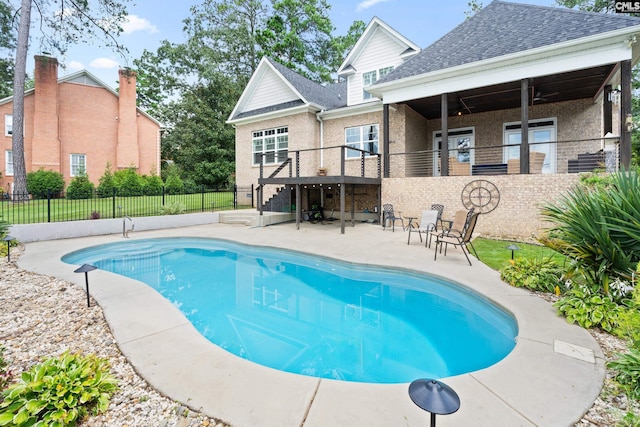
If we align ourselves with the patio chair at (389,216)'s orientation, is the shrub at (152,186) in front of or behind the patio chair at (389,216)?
behind

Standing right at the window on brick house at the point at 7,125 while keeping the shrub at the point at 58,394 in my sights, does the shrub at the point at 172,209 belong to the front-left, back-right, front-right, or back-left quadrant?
front-left

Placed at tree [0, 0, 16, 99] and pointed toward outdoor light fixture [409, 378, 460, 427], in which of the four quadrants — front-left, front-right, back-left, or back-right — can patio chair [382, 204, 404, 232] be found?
front-left

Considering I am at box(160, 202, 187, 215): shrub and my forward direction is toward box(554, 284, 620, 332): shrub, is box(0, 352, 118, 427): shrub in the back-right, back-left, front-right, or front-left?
front-right

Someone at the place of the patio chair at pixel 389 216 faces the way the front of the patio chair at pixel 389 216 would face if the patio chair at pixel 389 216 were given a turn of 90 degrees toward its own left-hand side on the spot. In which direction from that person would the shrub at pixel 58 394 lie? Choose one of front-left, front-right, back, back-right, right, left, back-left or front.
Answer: back-right

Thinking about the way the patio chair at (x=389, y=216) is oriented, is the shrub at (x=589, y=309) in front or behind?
in front

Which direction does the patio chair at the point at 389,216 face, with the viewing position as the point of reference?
facing the viewer and to the right of the viewer

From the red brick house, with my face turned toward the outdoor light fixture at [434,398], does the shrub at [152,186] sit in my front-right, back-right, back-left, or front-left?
front-left

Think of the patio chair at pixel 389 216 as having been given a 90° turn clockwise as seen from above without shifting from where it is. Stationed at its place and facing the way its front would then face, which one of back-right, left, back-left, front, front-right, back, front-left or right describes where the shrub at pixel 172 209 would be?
front-right

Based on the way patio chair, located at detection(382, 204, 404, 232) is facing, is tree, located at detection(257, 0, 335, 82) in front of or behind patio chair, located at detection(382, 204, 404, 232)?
behind
